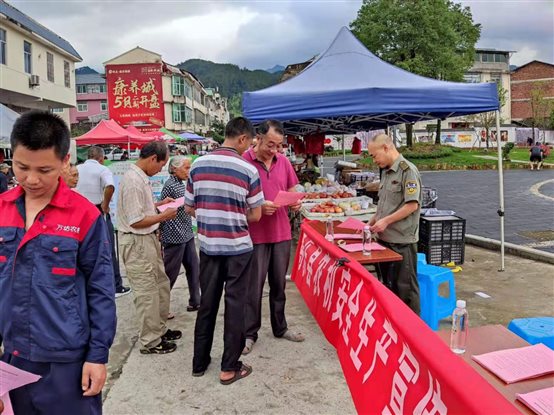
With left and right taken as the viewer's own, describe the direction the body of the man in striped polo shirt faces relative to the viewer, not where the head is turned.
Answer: facing away from the viewer and to the right of the viewer

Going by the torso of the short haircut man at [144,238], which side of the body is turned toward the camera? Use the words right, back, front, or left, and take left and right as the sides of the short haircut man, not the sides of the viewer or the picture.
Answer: right

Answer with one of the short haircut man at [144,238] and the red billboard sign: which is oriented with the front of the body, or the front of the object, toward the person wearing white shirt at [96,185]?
the red billboard sign

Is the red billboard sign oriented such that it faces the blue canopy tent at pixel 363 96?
yes

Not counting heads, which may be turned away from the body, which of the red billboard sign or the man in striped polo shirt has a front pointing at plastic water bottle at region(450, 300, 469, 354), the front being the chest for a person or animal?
the red billboard sign

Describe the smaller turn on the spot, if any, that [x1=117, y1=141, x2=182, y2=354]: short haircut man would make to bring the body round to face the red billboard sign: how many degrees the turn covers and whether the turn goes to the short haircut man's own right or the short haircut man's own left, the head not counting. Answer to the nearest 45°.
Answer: approximately 90° to the short haircut man's own left

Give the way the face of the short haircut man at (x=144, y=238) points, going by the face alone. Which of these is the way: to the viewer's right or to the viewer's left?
to the viewer's right

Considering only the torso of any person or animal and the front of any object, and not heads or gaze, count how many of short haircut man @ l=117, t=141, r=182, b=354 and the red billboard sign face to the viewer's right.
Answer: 1

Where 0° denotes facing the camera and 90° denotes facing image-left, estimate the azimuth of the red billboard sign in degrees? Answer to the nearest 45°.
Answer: approximately 0°

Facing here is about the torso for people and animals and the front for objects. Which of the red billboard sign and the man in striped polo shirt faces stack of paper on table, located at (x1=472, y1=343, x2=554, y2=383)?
the red billboard sign

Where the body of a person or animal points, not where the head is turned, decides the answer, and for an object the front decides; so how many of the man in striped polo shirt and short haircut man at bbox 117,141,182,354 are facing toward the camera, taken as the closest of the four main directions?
0
